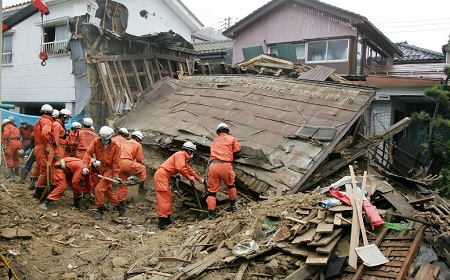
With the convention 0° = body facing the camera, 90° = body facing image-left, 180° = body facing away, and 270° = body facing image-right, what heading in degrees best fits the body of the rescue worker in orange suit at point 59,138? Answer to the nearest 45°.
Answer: approximately 270°

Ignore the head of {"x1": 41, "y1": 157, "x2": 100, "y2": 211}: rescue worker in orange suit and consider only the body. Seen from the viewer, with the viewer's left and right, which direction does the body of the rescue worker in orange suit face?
facing to the right of the viewer

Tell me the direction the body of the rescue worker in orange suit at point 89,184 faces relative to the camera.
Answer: to the viewer's right

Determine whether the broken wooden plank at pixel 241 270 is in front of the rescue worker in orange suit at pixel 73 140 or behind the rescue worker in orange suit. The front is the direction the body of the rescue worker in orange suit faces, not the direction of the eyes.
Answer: in front

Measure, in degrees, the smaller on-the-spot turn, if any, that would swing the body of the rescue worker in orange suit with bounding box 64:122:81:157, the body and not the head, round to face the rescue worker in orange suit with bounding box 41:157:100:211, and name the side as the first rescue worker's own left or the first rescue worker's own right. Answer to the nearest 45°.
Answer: approximately 45° to the first rescue worker's own right

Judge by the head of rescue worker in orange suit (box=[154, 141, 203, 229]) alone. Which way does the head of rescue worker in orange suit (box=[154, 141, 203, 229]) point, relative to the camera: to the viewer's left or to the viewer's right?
to the viewer's right

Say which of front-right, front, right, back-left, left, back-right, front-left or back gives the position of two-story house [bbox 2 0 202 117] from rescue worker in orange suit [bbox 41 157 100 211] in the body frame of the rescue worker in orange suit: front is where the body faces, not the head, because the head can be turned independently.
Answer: left

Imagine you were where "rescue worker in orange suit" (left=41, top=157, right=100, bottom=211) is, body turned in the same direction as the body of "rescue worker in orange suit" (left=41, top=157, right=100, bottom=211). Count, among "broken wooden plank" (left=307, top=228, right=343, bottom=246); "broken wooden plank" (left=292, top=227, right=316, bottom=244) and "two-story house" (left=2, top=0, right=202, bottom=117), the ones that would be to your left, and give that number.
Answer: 1

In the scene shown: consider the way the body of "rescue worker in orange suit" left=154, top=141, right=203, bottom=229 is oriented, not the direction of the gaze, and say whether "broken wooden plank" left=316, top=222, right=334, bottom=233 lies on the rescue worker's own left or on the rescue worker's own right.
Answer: on the rescue worker's own right
